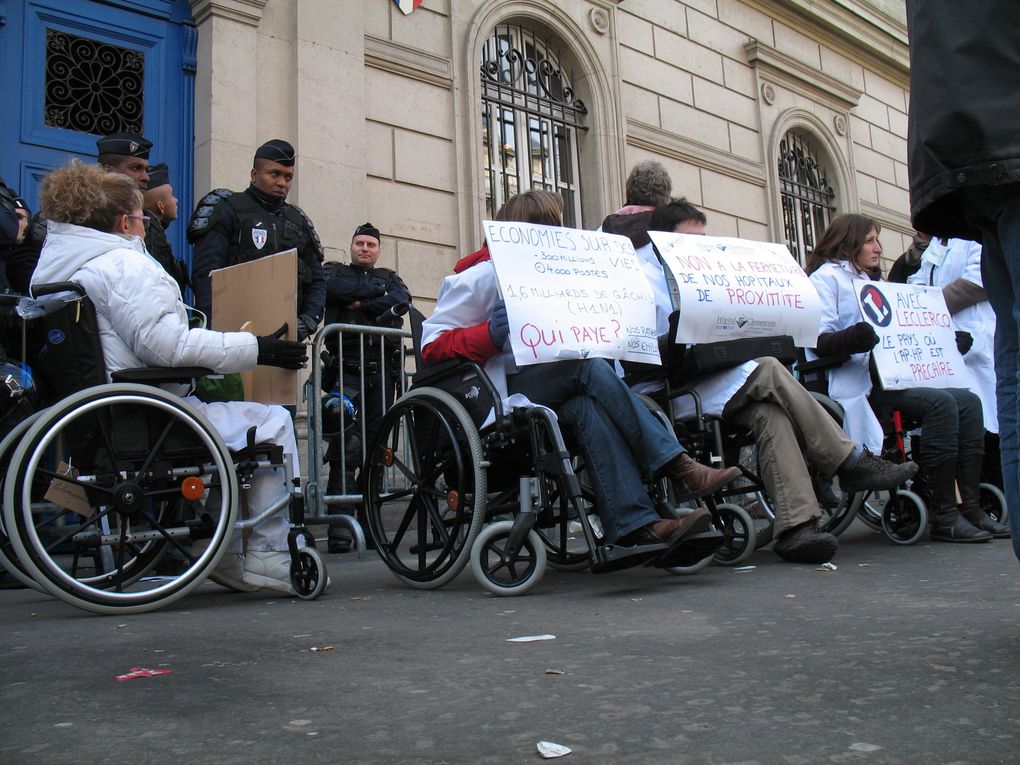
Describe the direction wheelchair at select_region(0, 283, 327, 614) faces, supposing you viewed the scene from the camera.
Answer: facing to the right of the viewer

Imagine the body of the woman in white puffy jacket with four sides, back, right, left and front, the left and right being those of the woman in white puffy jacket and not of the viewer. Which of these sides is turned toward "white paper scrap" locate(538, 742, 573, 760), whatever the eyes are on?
right

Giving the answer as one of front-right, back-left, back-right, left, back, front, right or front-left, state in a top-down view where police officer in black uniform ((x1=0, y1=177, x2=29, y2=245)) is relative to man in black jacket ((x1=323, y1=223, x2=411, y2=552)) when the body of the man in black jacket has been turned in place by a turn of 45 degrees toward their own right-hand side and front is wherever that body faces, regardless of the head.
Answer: front

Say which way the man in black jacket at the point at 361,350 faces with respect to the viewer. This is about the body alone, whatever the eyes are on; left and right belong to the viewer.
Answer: facing the viewer

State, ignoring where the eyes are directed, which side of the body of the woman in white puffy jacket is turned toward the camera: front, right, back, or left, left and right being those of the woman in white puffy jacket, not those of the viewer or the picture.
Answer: right

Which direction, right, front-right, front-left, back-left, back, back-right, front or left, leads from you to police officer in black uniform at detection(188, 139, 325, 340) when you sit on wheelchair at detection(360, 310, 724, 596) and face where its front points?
back

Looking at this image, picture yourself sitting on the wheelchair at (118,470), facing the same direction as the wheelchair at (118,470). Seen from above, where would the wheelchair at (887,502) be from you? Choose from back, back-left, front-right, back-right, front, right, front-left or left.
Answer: front

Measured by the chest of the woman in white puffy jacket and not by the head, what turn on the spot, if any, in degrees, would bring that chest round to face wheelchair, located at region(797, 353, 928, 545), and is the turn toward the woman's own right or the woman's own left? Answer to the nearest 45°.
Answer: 0° — they already face it

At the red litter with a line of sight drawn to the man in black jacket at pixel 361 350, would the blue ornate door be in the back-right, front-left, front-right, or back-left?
front-left

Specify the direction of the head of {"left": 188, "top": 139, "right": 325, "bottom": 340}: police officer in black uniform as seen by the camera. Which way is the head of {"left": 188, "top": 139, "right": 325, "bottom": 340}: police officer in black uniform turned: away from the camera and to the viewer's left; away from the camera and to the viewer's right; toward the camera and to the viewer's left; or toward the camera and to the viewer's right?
toward the camera and to the viewer's right

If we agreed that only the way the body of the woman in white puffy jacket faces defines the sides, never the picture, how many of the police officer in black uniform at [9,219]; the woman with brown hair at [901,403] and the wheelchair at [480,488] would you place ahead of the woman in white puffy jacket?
2
